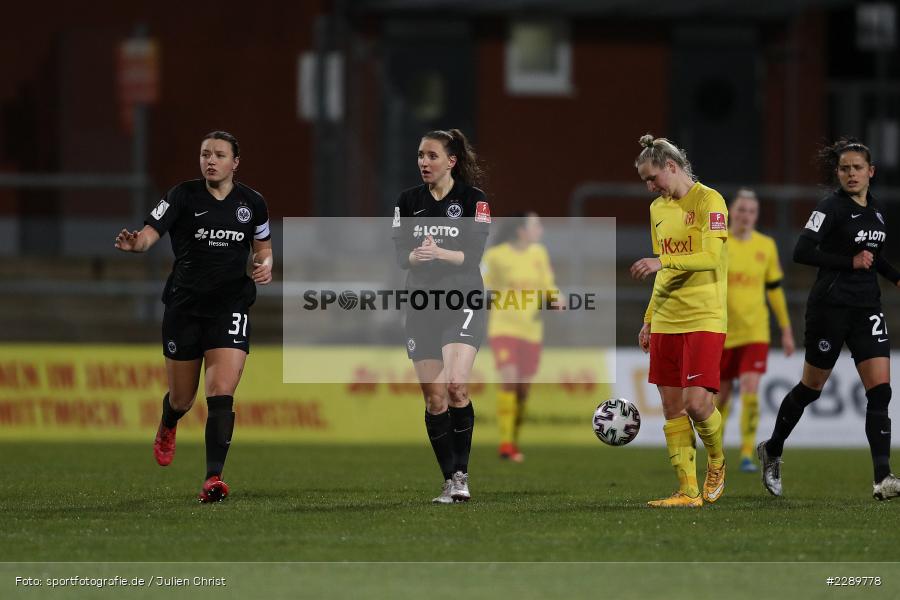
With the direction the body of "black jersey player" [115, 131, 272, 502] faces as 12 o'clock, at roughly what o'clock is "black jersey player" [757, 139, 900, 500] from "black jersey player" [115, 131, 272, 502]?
"black jersey player" [757, 139, 900, 500] is roughly at 9 o'clock from "black jersey player" [115, 131, 272, 502].

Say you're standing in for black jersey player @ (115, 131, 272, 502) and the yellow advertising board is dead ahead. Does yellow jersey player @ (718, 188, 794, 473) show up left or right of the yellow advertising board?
right

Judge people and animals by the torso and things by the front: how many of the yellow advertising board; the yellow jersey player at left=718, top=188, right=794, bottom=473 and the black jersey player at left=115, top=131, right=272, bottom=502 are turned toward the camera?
3

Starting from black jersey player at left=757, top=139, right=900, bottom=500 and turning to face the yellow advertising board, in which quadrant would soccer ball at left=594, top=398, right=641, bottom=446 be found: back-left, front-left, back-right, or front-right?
front-left

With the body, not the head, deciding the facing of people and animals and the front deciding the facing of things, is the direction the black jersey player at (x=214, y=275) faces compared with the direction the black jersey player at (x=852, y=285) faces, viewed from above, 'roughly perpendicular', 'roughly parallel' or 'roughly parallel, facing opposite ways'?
roughly parallel

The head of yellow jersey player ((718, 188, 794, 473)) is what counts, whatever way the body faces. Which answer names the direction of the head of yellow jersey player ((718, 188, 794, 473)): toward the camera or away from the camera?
toward the camera

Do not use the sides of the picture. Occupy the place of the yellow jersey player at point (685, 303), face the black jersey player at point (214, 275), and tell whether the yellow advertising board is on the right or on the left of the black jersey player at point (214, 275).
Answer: right

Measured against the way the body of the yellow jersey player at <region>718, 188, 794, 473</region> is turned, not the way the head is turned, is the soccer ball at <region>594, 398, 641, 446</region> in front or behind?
in front

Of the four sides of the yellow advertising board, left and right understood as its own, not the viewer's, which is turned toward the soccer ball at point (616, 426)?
front

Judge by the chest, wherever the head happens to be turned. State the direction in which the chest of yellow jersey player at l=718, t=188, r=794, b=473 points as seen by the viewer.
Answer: toward the camera

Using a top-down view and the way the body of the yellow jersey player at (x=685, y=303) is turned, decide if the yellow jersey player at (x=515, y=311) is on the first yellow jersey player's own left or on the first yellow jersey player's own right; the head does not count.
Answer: on the first yellow jersey player's own right

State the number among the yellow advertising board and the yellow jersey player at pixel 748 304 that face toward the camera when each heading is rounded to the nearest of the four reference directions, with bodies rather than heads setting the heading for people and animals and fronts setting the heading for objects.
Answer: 2

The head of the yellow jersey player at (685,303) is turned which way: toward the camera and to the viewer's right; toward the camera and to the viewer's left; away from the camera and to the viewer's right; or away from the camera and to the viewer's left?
toward the camera and to the viewer's left

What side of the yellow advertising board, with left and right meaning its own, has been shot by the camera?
front
